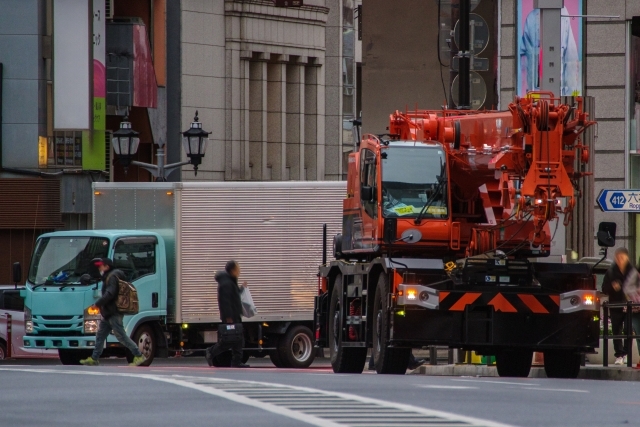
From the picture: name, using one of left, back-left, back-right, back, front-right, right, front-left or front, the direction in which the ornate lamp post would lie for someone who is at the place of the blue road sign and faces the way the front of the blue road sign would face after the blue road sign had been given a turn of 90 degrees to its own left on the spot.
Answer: back-left

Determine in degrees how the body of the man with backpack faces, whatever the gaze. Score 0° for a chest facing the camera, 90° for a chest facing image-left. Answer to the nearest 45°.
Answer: approximately 90°

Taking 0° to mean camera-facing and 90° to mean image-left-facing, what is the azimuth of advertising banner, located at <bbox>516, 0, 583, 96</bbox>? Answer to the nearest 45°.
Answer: approximately 0°

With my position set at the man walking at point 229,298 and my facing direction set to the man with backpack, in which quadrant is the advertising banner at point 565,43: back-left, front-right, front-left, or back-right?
back-right

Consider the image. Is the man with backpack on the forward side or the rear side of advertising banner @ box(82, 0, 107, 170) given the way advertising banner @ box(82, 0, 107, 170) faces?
on the forward side

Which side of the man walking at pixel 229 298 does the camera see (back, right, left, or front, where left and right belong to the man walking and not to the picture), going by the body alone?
right

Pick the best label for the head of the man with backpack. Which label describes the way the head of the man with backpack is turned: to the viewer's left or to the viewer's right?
to the viewer's left

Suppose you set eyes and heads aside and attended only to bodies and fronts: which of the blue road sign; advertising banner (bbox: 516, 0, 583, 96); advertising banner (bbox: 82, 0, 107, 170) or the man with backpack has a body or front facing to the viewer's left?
the man with backpack

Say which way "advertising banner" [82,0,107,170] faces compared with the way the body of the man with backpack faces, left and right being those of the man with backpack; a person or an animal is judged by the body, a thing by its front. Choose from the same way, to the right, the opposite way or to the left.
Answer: to the left

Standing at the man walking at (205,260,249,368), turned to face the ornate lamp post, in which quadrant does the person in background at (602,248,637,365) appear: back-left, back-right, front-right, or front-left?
back-right

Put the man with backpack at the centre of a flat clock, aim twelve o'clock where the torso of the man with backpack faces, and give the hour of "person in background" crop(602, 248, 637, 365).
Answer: The person in background is roughly at 7 o'clock from the man with backpack.

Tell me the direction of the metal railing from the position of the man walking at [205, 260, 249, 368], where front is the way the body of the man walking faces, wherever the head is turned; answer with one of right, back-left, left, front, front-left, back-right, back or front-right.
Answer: front-right
